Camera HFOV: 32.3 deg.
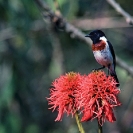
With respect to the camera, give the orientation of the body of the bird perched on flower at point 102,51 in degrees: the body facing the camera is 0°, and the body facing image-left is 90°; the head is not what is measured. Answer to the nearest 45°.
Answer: approximately 45°

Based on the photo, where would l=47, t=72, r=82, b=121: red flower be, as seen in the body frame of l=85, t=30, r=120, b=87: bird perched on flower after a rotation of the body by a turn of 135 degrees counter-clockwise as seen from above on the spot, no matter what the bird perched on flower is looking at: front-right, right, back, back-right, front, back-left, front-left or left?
back
